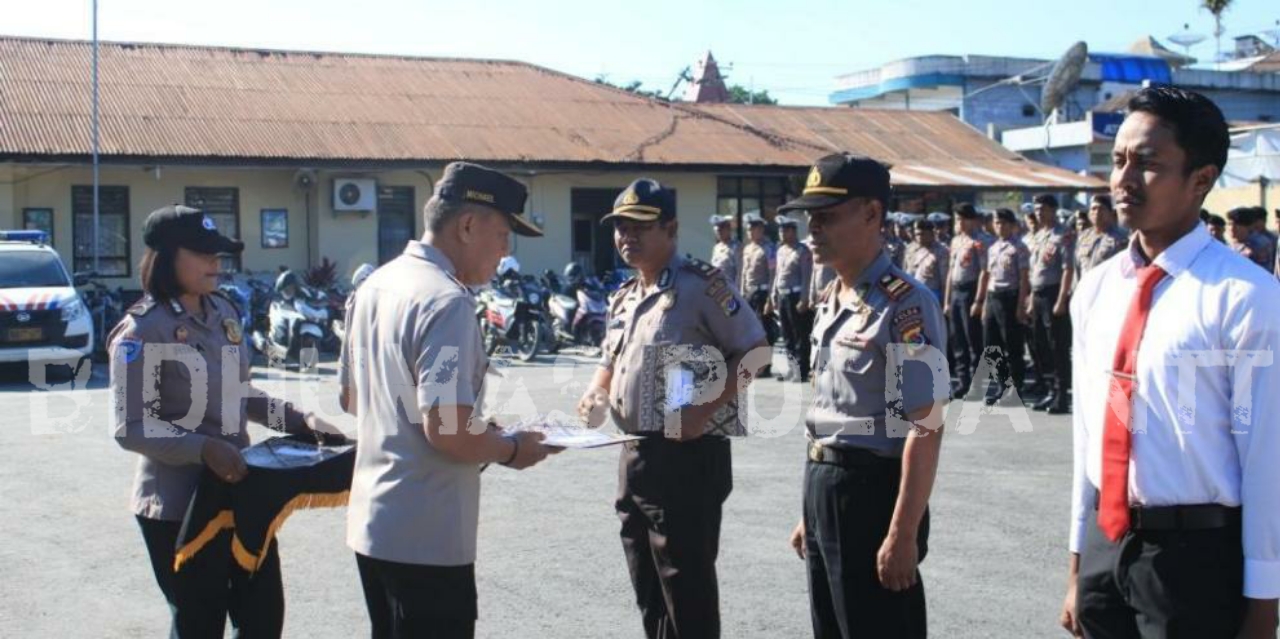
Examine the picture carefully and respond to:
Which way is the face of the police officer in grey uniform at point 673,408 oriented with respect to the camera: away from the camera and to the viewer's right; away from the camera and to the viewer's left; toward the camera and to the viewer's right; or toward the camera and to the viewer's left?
toward the camera and to the viewer's left

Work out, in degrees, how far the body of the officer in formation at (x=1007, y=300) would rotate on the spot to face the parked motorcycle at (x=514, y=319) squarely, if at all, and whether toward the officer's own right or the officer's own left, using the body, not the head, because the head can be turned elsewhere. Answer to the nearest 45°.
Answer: approximately 90° to the officer's own right

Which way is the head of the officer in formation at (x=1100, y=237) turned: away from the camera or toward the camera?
toward the camera

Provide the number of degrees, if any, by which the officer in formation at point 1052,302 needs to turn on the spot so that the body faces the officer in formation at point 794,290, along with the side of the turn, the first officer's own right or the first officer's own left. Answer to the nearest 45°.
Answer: approximately 90° to the first officer's own right

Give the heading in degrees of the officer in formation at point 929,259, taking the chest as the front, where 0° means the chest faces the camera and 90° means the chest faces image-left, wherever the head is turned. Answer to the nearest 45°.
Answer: approximately 45°

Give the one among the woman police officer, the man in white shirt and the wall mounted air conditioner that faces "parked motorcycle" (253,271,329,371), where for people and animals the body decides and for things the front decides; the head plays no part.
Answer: the wall mounted air conditioner

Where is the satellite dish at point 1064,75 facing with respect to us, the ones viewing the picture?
facing to the left of the viewer

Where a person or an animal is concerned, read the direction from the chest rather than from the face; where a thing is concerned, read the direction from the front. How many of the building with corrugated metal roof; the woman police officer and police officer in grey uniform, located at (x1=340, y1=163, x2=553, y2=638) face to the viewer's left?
0

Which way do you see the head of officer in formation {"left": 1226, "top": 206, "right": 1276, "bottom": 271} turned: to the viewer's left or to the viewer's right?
to the viewer's left

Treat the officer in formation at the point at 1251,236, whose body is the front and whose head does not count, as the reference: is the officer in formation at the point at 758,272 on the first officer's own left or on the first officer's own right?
on the first officer's own right

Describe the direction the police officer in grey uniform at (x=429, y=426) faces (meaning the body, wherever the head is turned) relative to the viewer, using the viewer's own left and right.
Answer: facing away from the viewer and to the right of the viewer

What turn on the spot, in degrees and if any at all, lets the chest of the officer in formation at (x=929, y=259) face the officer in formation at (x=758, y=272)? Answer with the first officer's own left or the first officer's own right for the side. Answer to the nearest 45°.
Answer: approximately 90° to the first officer's own right

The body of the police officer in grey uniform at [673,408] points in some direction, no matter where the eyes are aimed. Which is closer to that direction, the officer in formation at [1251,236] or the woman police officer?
the woman police officer

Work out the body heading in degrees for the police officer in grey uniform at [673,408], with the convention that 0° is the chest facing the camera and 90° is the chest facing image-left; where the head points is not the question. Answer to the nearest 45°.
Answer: approximately 45°

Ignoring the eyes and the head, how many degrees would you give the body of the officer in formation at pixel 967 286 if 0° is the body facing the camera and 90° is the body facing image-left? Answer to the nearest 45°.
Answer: approximately 45°

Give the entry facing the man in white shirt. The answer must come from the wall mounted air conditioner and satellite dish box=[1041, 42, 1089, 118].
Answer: the wall mounted air conditioner

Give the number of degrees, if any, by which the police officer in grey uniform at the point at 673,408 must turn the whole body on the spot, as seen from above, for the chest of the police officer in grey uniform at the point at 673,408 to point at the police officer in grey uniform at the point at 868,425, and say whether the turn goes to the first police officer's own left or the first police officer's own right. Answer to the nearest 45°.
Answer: approximately 90° to the first police officer's own left

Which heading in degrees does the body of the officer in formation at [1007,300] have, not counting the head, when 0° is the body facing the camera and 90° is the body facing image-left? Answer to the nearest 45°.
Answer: approximately 45°

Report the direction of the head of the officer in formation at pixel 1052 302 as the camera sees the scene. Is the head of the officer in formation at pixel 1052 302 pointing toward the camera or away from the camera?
toward the camera
